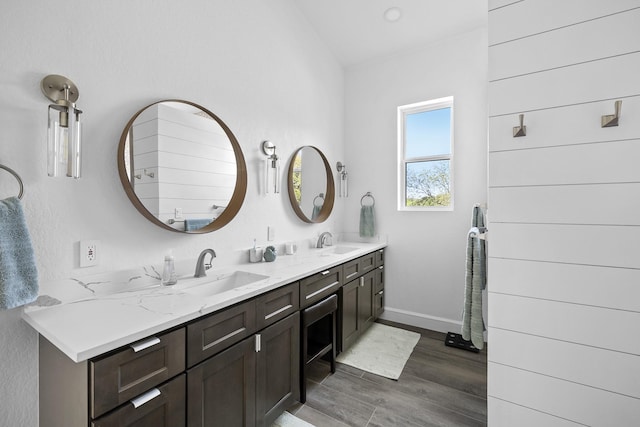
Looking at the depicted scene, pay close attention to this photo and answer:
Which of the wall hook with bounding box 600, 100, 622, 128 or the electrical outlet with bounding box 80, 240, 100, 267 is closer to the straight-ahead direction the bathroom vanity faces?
the wall hook

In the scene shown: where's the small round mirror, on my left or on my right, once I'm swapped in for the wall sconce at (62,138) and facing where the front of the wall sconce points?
on my left

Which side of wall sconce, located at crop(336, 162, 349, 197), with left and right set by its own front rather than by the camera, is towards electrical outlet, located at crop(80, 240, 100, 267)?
right

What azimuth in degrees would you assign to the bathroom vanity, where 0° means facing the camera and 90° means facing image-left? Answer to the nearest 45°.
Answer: approximately 315°
